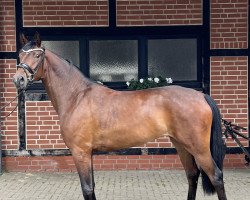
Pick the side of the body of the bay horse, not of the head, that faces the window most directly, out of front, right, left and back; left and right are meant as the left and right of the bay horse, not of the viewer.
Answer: right

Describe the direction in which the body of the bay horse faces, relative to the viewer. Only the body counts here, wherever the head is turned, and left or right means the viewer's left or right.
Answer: facing to the left of the viewer
